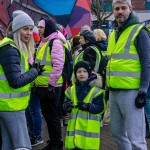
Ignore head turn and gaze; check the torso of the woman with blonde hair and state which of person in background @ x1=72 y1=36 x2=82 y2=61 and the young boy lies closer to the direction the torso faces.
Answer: the young boy

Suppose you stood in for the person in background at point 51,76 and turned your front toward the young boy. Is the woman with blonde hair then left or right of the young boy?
right

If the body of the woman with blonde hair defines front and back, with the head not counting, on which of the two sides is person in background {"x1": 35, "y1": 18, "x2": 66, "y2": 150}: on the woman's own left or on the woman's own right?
on the woman's own left

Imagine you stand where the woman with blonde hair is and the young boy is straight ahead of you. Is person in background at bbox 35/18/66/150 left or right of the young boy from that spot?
left

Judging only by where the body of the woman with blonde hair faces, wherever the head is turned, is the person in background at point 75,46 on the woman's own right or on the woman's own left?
on the woman's own left
